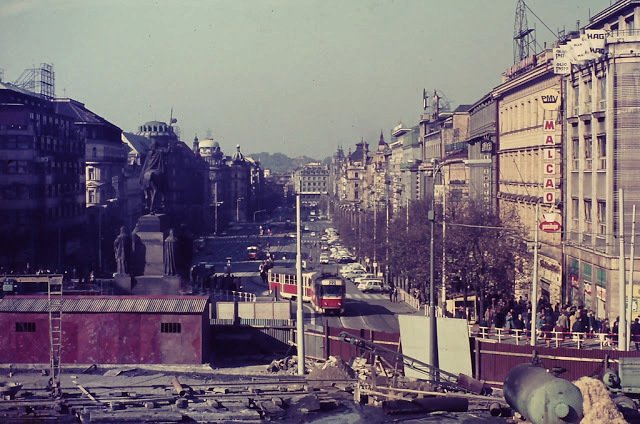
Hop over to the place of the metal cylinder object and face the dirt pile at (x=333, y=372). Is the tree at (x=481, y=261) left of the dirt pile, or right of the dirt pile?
right

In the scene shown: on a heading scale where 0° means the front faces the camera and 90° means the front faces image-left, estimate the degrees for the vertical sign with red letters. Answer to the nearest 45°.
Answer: approximately 0°

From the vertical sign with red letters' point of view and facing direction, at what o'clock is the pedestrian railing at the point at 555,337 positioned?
The pedestrian railing is roughly at 12 o'clock from the vertical sign with red letters.

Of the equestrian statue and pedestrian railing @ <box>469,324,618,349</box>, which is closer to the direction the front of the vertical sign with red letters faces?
the pedestrian railing

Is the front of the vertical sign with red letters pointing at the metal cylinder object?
yes

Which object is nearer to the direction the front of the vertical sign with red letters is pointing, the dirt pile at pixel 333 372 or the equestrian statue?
the dirt pile

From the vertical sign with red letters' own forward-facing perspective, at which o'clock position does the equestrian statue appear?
The equestrian statue is roughly at 2 o'clock from the vertical sign with red letters.

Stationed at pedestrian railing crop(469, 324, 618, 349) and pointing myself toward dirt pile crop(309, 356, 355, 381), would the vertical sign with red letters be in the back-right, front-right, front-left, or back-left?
back-right
